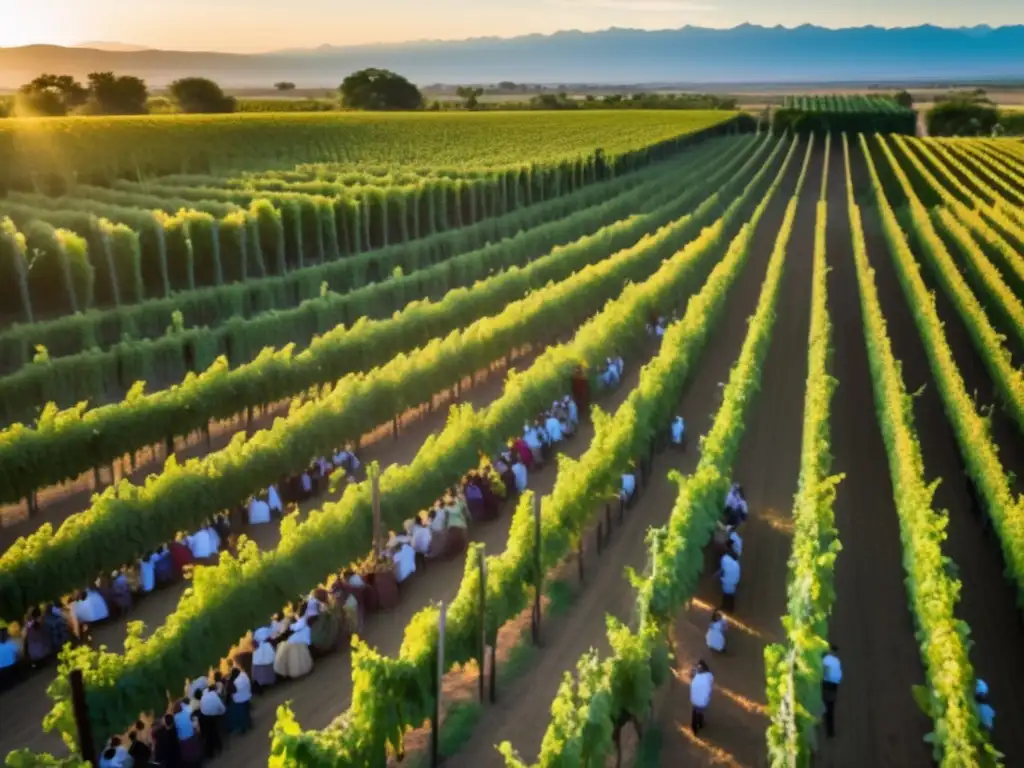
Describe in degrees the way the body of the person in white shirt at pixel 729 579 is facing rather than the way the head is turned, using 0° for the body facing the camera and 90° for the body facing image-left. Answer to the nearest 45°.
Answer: approximately 180°

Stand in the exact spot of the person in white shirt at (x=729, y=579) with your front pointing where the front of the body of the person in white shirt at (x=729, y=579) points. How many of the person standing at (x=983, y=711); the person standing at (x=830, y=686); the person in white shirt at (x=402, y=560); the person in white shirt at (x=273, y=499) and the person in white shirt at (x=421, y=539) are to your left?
3

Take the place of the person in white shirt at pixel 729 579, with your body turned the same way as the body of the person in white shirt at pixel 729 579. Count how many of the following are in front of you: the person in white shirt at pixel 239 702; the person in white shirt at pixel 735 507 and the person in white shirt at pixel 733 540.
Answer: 2

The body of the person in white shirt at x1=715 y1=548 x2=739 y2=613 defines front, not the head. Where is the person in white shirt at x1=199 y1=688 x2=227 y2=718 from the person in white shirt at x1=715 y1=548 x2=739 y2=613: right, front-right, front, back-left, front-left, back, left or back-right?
back-left

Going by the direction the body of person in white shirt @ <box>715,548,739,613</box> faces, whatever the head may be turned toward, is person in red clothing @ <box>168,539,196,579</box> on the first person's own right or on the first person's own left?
on the first person's own left

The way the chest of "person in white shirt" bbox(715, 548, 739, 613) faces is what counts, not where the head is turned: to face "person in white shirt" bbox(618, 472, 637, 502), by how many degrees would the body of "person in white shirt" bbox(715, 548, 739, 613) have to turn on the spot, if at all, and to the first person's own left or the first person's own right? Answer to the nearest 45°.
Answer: approximately 45° to the first person's own left

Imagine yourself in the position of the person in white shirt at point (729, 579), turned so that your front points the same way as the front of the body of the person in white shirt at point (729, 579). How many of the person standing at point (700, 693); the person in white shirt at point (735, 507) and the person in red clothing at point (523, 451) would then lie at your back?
1

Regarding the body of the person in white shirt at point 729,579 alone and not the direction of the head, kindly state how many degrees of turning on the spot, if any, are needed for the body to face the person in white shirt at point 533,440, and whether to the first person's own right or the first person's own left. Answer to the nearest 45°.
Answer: approximately 45° to the first person's own left

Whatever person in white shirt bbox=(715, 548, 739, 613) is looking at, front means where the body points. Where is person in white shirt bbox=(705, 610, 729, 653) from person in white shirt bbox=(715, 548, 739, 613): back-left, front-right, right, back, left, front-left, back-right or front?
back

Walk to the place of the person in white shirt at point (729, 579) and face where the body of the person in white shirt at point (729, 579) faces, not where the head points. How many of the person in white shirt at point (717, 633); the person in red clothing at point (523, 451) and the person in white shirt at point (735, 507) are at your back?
1

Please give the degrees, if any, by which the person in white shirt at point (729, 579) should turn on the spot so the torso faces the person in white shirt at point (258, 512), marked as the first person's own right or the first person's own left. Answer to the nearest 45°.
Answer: approximately 90° to the first person's own left

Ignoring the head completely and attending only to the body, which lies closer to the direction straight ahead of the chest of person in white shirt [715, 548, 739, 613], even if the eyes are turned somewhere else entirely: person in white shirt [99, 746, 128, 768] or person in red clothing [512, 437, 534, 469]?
the person in red clothing

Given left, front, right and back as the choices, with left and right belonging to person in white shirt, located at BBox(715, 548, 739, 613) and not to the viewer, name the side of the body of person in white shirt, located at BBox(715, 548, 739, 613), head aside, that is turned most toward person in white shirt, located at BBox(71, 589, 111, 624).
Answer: left

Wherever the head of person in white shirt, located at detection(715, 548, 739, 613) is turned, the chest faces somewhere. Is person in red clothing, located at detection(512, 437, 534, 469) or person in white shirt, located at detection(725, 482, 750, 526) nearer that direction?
the person in white shirt

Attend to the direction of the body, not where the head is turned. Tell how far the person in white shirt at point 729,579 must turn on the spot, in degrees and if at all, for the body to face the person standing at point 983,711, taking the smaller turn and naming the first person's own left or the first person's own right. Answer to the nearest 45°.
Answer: approximately 135° to the first person's own right

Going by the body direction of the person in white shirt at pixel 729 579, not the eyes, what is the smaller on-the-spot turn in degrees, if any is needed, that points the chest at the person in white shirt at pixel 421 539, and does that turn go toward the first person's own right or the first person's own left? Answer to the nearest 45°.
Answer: approximately 90° to the first person's own left

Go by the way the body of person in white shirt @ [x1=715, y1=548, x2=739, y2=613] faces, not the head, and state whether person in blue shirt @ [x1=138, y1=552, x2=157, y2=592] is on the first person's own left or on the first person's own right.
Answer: on the first person's own left

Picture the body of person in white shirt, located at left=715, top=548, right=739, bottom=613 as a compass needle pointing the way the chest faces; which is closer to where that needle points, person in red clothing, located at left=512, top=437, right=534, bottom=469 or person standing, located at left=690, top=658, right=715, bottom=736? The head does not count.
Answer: the person in red clothing

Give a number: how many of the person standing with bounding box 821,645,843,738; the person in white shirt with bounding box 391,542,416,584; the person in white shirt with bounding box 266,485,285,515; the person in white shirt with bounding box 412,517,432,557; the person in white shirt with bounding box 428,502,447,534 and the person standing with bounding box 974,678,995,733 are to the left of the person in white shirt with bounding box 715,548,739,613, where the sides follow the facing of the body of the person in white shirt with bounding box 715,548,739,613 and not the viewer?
4
